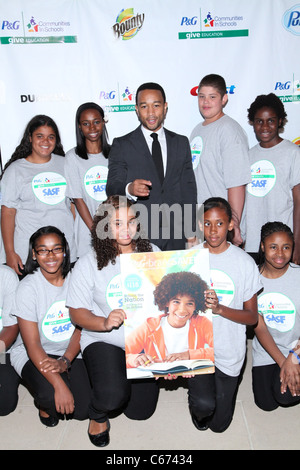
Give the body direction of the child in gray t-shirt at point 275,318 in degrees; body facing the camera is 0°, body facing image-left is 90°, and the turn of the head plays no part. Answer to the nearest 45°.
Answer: approximately 0°

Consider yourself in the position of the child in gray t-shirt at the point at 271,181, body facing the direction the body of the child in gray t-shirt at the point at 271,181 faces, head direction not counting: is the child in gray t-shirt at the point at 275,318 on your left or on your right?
on your left

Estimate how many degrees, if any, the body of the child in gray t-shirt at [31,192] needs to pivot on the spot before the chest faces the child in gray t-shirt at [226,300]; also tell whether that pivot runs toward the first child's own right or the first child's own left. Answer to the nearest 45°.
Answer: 0° — they already face them

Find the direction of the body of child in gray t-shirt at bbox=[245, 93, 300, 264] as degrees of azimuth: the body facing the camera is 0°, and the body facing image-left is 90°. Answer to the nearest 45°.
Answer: approximately 45°

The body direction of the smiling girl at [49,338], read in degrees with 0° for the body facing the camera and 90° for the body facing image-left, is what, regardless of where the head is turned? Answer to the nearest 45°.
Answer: approximately 315°

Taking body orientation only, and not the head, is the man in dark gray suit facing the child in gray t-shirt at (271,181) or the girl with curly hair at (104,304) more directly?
the girl with curly hair

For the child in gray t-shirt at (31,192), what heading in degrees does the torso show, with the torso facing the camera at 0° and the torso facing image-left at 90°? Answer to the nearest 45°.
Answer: approximately 315°

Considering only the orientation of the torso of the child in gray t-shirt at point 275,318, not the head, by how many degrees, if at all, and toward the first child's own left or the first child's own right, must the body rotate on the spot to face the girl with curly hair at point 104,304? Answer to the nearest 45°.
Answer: approximately 45° to the first child's own right

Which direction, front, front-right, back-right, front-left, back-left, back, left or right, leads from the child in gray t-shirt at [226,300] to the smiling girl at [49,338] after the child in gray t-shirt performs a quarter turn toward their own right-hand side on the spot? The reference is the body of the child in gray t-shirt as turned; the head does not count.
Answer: front-left

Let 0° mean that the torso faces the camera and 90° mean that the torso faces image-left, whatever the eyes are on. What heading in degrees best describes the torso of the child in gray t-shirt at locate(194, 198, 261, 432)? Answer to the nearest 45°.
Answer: approximately 45°

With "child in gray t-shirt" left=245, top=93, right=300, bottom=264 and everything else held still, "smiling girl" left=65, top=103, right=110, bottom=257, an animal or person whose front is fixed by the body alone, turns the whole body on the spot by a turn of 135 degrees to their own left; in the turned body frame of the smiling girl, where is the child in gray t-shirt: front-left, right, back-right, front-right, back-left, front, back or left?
right

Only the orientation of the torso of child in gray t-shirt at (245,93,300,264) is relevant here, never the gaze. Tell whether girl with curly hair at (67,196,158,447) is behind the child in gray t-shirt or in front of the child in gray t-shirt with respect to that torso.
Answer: in front
